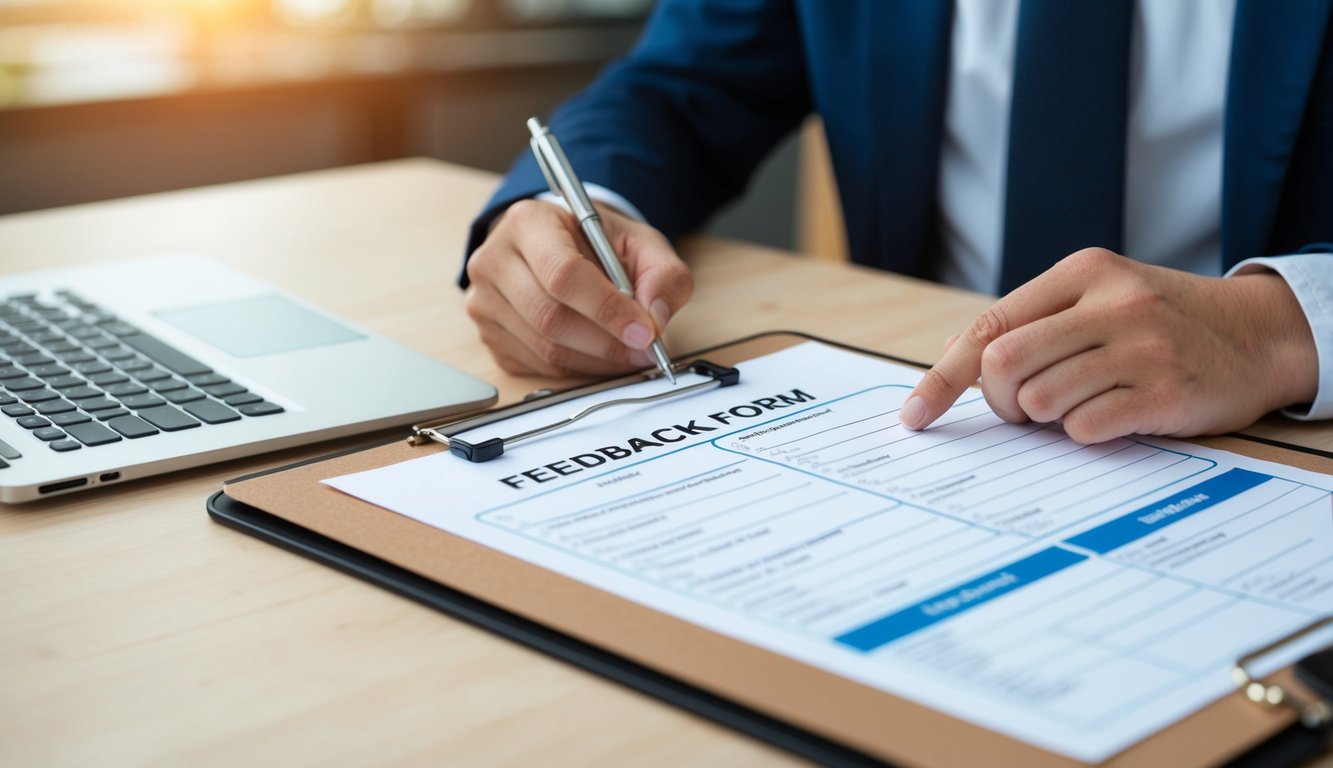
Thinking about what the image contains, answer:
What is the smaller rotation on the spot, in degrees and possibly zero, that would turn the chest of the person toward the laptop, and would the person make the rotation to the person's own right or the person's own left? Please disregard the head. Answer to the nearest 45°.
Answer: approximately 45° to the person's own right

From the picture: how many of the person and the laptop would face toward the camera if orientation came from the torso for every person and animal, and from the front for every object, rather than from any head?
1

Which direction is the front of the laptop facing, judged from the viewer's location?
facing away from the viewer and to the right of the viewer

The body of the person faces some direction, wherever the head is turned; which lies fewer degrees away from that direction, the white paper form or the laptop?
the white paper form

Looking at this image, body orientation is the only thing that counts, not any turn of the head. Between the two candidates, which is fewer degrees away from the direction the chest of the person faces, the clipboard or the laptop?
the clipboard

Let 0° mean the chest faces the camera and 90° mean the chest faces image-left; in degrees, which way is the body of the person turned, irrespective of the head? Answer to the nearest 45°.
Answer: approximately 0°

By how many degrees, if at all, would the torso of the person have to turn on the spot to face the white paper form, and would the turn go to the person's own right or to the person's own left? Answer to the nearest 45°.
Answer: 0° — they already face it
